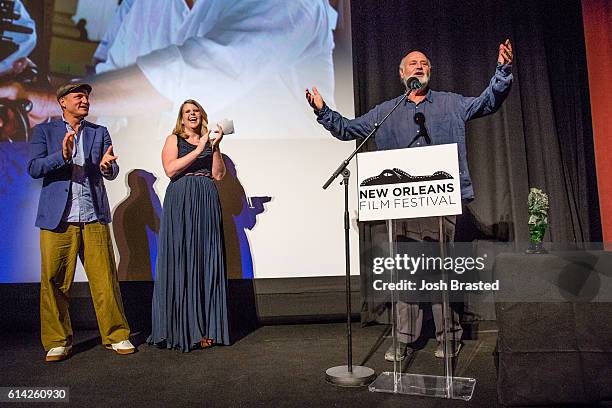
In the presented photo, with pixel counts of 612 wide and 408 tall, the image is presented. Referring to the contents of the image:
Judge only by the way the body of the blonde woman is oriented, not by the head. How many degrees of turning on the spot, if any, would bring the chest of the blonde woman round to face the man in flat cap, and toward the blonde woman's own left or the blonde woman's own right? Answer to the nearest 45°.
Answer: approximately 135° to the blonde woman's own right

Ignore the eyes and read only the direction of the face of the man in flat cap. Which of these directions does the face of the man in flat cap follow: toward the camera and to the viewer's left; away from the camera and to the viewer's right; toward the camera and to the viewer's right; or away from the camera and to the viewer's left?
toward the camera and to the viewer's right

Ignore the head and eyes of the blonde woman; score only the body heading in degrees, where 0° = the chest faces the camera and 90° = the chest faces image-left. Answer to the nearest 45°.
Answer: approximately 315°
